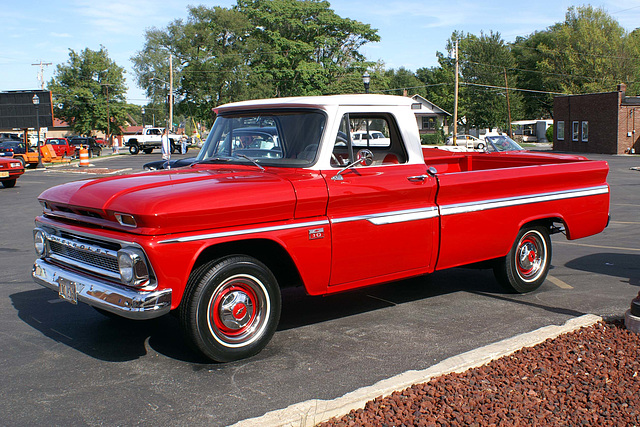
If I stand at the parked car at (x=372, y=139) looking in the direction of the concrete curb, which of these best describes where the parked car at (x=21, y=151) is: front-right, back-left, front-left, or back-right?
front-right

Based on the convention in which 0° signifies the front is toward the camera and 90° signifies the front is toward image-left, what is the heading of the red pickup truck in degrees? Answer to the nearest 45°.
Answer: approximately 45°

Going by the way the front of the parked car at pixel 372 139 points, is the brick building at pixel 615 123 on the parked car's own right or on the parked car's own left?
on the parked car's own left

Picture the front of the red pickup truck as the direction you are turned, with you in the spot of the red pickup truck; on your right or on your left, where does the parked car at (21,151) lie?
on your right

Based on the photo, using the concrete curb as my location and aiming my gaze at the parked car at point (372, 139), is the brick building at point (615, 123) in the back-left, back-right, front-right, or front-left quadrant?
front-right
